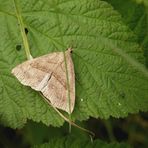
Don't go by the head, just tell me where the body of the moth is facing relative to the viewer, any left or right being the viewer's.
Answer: facing away from the viewer and to the right of the viewer
